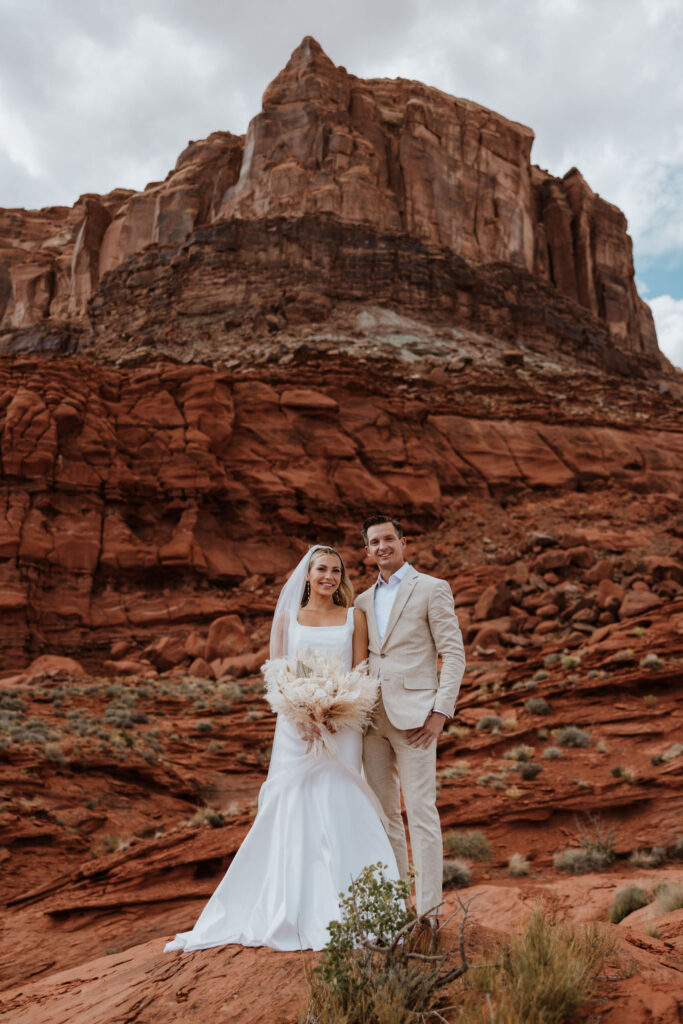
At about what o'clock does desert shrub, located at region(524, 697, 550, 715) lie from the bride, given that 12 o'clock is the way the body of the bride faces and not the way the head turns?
The desert shrub is roughly at 7 o'clock from the bride.

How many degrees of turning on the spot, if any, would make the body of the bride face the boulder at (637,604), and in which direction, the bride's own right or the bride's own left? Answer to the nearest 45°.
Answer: approximately 135° to the bride's own left

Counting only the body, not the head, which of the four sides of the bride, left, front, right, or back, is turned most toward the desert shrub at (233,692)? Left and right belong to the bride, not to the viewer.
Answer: back

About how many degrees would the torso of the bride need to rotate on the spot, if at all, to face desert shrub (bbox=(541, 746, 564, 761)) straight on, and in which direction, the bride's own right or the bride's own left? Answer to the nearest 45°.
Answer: approximately 135° to the bride's own left

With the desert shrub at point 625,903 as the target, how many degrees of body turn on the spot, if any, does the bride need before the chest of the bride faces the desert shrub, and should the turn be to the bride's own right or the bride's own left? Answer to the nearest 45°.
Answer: approximately 135° to the bride's own left

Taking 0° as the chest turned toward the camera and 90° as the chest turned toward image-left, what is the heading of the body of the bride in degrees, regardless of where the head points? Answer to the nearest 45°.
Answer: approximately 0°

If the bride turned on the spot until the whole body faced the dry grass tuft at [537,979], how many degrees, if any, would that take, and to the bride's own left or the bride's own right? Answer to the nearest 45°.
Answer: approximately 45° to the bride's own left

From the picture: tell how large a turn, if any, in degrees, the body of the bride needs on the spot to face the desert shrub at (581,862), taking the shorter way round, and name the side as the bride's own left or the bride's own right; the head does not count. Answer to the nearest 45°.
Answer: approximately 135° to the bride's own left

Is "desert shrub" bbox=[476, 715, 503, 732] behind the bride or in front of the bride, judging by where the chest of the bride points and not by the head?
behind

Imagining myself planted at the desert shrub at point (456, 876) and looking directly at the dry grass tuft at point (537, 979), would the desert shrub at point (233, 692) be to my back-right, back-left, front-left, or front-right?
back-right

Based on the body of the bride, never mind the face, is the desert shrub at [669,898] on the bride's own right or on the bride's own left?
on the bride's own left
